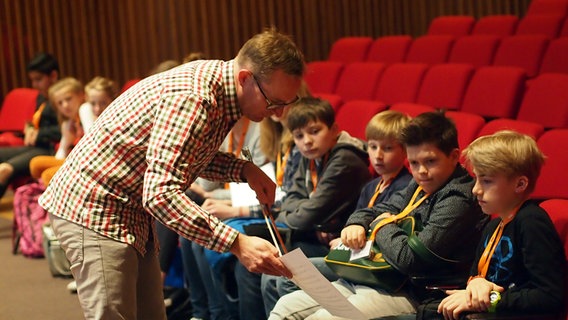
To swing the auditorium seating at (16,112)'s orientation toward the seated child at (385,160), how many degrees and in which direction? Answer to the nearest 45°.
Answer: approximately 45° to its left

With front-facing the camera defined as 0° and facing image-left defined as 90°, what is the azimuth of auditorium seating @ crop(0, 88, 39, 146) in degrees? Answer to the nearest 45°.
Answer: approximately 45°

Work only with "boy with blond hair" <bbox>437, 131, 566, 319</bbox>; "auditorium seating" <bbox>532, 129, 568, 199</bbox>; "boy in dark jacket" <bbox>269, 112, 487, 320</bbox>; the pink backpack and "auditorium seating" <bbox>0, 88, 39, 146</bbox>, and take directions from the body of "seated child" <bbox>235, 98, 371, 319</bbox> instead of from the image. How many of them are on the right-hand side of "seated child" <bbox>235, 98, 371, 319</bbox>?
2

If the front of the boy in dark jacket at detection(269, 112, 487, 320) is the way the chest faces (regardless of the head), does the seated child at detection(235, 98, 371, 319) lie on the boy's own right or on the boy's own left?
on the boy's own right

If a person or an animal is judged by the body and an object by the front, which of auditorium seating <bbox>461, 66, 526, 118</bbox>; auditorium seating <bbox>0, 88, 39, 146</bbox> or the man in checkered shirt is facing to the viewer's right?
the man in checkered shirt

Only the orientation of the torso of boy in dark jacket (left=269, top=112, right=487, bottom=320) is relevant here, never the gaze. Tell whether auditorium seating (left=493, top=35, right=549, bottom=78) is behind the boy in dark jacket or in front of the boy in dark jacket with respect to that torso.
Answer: behind

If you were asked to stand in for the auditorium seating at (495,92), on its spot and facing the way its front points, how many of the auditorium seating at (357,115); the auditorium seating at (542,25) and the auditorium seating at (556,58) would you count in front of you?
1

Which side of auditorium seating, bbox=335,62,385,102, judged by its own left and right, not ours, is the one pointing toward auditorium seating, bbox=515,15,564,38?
back

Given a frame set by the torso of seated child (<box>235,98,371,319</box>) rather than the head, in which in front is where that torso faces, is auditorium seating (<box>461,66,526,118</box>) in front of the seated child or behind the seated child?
behind

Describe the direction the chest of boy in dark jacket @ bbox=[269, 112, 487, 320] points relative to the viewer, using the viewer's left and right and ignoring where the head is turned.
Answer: facing the viewer and to the left of the viewer

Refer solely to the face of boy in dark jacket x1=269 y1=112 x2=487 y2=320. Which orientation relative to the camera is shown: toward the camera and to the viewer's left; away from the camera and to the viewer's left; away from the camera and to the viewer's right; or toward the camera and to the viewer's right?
toward the camera and to the viewer's left

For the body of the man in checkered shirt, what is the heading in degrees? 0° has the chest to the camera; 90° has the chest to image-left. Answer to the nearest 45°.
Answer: approximately 270°

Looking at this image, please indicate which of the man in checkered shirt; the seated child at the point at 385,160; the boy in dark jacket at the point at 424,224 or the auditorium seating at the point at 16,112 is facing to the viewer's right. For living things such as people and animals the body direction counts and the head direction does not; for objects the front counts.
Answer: the man in checkered shirt

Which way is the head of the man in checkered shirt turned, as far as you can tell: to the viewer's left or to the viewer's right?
to the viewer's right

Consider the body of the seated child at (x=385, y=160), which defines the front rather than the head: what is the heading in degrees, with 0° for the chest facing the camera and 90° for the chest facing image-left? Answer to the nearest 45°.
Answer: approximately 45°
